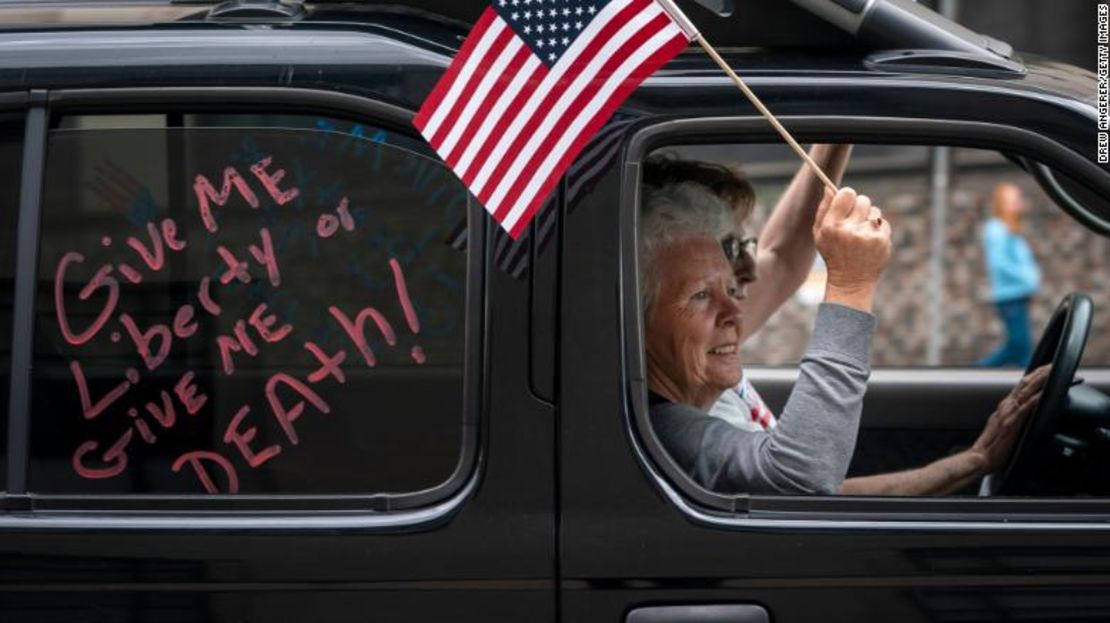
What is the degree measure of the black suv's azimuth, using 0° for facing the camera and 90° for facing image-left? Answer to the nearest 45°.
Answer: approximately 270°
